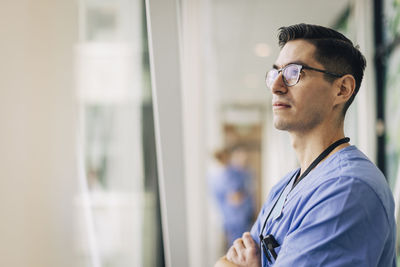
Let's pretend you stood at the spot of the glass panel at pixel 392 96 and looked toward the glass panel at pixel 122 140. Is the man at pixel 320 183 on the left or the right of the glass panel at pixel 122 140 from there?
left

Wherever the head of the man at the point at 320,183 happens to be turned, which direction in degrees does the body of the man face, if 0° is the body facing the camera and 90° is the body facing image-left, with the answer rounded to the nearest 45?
approximately 45°

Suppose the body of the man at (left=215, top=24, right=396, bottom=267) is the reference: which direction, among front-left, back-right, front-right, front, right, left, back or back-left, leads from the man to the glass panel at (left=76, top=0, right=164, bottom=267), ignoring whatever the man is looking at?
front

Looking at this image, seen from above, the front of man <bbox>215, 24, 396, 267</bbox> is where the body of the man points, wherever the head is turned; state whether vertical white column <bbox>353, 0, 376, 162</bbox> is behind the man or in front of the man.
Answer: behind
